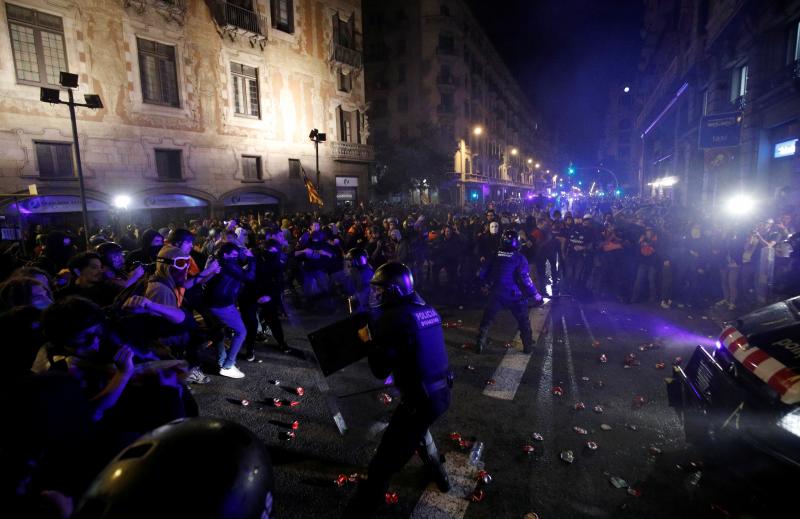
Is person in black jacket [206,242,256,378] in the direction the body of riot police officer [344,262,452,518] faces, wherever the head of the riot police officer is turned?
yes

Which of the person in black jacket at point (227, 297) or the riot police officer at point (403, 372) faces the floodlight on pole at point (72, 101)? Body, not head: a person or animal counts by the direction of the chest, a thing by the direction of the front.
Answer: the riot police officer

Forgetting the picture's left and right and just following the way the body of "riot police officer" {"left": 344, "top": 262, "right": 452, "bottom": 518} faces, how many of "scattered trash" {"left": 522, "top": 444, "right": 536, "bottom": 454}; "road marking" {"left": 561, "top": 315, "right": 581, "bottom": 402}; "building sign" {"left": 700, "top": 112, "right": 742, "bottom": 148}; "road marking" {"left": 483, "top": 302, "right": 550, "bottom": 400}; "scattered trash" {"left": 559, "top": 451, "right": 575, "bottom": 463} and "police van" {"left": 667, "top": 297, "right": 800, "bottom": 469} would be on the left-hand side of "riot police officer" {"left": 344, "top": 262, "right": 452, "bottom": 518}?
0

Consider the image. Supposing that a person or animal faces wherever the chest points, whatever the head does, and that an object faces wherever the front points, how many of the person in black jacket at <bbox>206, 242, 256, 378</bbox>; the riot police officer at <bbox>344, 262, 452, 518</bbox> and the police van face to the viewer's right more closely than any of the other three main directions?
1

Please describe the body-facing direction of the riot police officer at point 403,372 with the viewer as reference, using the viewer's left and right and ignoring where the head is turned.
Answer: facing away from the viewer and to the left of the viewer

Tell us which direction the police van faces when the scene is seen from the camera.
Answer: facing the viewer and to the left of the viewer

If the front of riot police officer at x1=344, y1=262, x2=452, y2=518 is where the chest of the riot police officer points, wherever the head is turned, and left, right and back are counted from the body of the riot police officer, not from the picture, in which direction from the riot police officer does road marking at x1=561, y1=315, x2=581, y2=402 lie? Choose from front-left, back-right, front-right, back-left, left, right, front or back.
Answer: right

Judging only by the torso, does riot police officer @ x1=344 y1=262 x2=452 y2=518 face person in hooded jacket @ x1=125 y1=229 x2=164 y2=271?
yes

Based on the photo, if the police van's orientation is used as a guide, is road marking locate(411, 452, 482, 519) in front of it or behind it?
in front

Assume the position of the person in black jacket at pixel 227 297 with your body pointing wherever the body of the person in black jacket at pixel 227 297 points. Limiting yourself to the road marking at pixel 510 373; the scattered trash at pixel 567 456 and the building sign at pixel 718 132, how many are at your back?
0

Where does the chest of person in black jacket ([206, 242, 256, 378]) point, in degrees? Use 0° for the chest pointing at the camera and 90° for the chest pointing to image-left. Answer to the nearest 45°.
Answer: approximately 270°

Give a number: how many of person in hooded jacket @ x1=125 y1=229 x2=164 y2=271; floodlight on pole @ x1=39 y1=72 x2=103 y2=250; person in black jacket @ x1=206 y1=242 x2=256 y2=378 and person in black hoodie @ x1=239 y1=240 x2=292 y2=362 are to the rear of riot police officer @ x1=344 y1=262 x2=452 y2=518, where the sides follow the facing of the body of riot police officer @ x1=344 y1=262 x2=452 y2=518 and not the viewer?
0

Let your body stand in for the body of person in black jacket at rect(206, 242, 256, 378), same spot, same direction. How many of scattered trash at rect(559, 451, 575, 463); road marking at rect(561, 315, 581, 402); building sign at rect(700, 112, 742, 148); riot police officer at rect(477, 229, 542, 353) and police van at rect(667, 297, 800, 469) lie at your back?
0

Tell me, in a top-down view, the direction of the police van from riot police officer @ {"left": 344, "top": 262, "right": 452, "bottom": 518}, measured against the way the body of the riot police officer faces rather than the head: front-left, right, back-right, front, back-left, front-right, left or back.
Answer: back-right

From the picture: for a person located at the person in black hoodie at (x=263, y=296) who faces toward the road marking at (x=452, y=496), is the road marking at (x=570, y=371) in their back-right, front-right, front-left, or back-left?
front-left

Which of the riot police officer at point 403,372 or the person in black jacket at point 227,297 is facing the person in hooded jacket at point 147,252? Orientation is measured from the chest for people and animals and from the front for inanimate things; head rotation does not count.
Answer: the riot police officer

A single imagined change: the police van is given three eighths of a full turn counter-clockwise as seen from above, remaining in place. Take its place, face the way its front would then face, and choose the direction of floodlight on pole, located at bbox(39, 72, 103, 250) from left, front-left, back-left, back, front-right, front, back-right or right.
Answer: back
